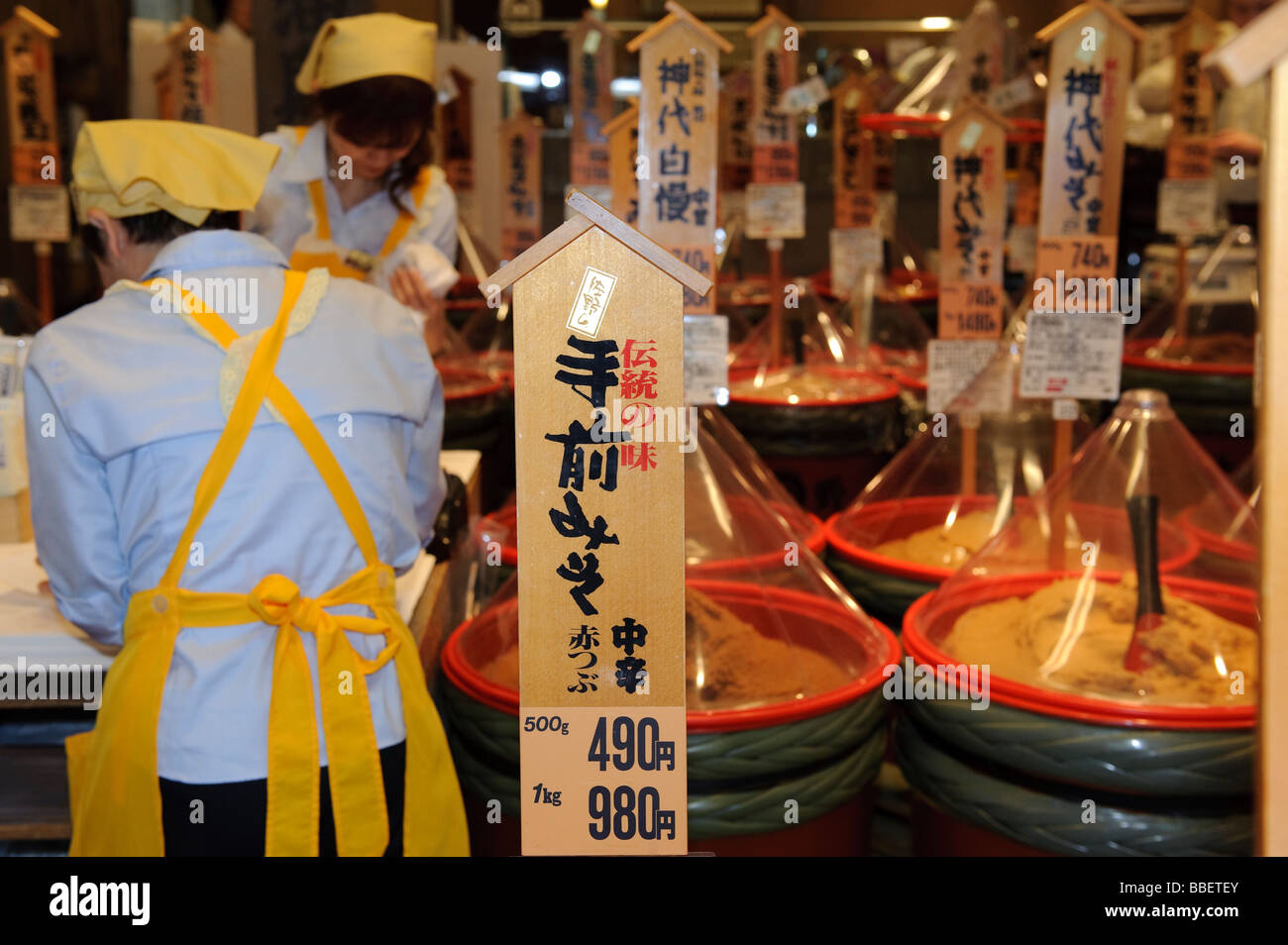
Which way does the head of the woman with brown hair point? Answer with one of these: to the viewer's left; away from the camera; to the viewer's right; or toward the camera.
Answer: toward the camera

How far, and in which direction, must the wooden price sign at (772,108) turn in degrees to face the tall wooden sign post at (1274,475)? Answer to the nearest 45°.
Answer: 0° — it already faces it

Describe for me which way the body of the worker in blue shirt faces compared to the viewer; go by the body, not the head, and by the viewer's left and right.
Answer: facing away from the viewer

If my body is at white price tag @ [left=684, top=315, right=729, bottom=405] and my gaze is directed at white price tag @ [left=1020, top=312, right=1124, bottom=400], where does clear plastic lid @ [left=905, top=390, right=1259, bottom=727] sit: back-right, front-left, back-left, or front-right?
front-right

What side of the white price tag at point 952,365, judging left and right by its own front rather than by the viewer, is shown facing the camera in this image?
front

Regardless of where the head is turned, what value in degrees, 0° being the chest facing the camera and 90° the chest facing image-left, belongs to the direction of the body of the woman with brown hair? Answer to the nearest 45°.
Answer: approximately 0°

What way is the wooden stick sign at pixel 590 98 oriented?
toward the camera

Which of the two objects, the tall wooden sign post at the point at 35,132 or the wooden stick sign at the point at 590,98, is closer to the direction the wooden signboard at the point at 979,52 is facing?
the tall wooden sign post

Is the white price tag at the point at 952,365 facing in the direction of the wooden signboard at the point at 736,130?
no

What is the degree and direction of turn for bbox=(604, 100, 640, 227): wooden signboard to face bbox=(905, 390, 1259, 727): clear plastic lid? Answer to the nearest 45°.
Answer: approximately 45° to its left

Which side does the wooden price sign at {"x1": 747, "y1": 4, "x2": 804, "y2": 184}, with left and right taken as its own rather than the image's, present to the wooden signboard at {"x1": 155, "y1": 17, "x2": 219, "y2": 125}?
right

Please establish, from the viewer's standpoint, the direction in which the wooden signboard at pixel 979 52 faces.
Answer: facing the viewer

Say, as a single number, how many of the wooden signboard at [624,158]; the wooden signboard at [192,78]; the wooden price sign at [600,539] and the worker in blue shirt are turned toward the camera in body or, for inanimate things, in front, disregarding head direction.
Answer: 3

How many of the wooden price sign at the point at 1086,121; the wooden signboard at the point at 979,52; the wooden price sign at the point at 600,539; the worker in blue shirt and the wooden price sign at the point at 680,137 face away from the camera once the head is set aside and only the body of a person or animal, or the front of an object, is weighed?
1

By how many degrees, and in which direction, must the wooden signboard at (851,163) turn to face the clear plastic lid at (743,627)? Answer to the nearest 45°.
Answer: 0° — it already faces it
